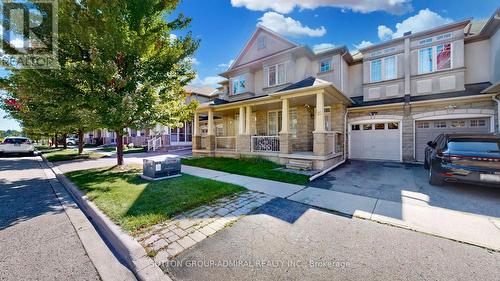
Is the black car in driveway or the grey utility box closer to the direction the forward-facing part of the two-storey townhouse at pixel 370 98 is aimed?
the grey utility box

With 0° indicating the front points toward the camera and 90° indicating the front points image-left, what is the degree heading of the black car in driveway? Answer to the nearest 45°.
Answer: approximately 180°

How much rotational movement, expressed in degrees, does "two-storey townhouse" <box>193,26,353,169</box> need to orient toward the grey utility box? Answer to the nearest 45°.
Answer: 0° — it already faces it

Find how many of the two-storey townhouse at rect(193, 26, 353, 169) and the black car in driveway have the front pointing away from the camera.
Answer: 1

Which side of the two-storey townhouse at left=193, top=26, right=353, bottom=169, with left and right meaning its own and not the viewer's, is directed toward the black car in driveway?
left

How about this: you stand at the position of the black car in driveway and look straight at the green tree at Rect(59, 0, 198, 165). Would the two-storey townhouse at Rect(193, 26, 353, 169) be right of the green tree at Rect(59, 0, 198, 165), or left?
right

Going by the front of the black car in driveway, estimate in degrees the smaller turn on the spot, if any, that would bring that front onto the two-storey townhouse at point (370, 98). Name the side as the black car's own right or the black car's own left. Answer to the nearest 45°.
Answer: approximately 45° to the black car's own left

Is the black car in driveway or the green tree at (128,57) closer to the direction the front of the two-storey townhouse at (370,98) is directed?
the green tree

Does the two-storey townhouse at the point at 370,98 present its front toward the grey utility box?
yes

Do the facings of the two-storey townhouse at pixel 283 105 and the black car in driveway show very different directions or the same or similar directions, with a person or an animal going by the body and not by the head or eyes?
very different directions

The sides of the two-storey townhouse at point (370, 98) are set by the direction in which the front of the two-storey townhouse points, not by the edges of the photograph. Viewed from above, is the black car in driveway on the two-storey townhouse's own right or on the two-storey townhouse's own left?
on the two-storey townhouse's own left

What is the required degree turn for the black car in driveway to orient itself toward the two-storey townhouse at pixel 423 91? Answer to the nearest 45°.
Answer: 0° — it already faces it
